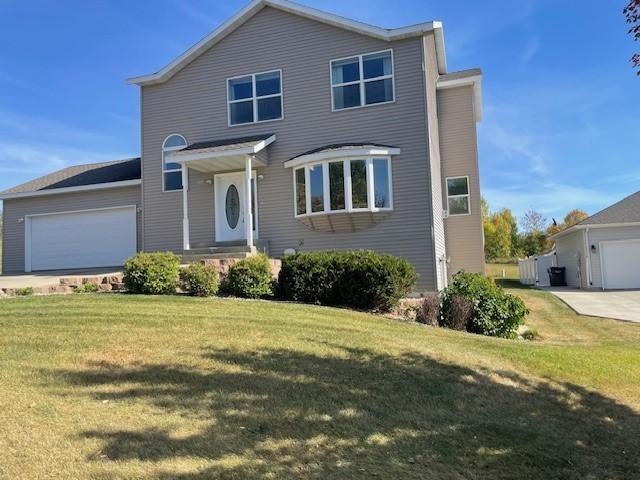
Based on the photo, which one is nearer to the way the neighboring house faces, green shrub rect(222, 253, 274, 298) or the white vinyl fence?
the green shrub

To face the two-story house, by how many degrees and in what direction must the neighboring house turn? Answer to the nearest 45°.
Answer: approximately 45° to its right

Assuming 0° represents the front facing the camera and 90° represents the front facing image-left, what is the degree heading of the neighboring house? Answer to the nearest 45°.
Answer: approximately 0°

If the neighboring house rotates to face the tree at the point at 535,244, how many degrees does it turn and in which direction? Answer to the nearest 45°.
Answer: approximately 180°

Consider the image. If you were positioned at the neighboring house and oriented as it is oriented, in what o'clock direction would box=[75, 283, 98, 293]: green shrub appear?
The green shrub is roughly at 1 o'clock from the neighboring house.

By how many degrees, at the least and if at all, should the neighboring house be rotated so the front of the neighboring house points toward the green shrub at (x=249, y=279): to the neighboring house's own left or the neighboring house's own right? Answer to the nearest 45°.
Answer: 0° — it already faces it

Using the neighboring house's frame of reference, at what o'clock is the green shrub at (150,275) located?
The green shrub is roughly at 1 o'clock from the neighboring house.

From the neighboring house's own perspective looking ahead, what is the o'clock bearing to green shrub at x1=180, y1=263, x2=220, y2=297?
The green shrub is roughly at 1 o'clock from the neighboring house.

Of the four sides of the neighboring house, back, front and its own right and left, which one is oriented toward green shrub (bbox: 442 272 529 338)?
front

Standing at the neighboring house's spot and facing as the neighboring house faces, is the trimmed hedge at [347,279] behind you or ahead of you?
ahead

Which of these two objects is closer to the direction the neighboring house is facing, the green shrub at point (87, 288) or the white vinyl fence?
the green shrub
